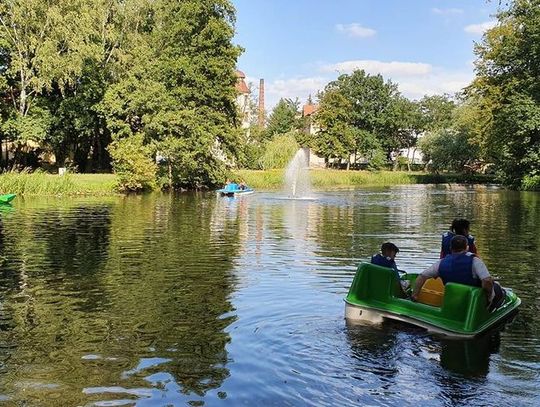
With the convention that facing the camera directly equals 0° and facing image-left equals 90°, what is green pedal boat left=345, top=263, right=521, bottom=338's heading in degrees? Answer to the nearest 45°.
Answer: approximately 225°

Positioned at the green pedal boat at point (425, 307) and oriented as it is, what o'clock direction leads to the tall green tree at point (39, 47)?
The tall green tree is roughly at 9 o'clock from the green pedal boat.

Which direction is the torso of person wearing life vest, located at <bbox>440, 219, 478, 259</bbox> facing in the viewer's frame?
away from the camera

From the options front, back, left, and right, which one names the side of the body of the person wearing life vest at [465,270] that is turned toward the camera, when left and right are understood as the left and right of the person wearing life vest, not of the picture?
back

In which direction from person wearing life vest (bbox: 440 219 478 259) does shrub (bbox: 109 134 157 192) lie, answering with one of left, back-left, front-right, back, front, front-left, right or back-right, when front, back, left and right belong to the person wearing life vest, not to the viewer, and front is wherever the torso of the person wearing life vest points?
front-left

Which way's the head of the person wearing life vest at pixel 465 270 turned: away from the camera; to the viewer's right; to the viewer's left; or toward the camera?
away from the camera

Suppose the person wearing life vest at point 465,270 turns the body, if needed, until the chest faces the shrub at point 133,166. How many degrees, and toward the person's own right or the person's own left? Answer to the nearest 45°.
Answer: approximately 45° to the person's own left

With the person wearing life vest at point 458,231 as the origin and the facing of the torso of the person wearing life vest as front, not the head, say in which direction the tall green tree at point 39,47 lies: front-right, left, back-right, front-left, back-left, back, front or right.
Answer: front-left

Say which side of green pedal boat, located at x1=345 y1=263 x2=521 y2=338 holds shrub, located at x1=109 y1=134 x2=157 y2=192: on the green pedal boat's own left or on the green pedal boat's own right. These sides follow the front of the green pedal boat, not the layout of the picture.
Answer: on the green pedal boat's own left
